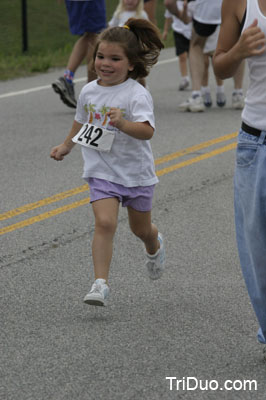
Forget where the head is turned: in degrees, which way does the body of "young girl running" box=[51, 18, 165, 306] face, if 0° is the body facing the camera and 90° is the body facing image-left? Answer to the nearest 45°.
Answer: approximately 45°

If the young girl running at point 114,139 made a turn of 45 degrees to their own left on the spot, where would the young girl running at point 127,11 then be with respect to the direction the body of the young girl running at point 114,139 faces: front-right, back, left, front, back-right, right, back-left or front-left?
back

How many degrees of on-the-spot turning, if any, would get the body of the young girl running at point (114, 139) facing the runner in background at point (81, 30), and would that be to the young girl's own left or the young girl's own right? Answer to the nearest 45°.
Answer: approximately 135° to the young girl's own right
